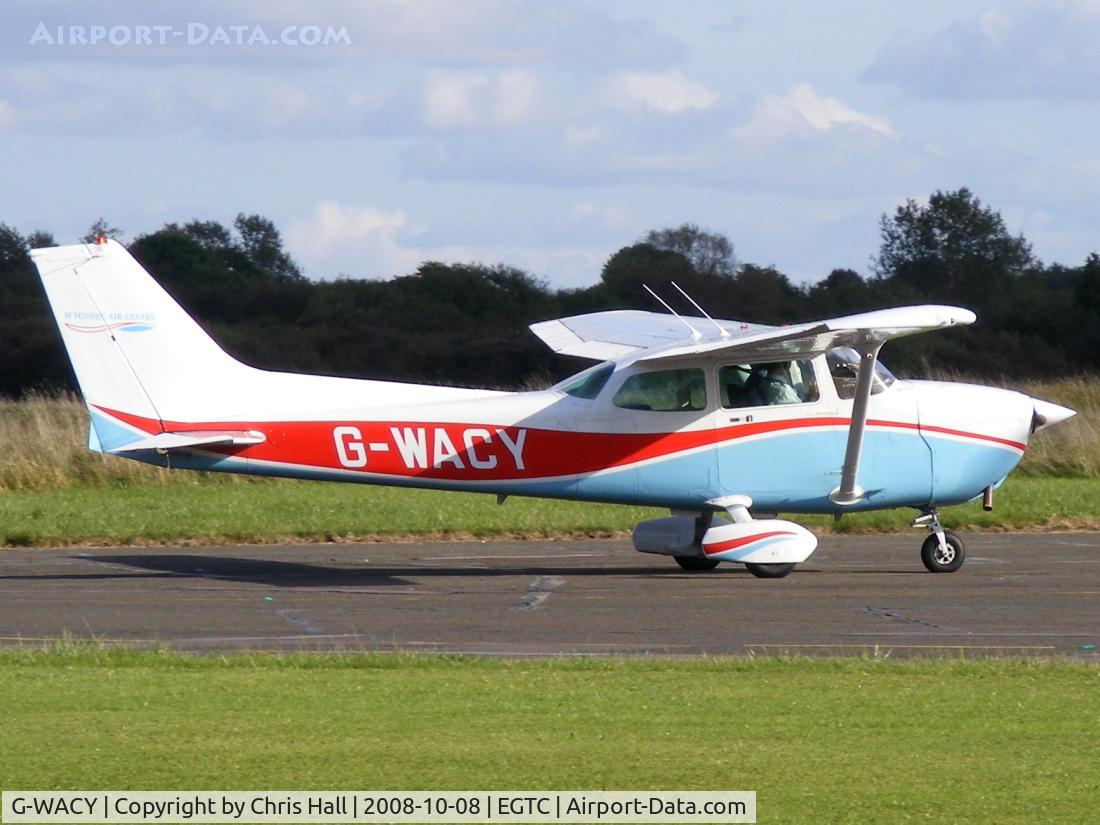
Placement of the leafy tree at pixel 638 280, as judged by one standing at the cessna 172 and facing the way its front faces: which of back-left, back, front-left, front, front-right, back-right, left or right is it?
left

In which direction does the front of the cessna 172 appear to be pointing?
to the viewer's right
